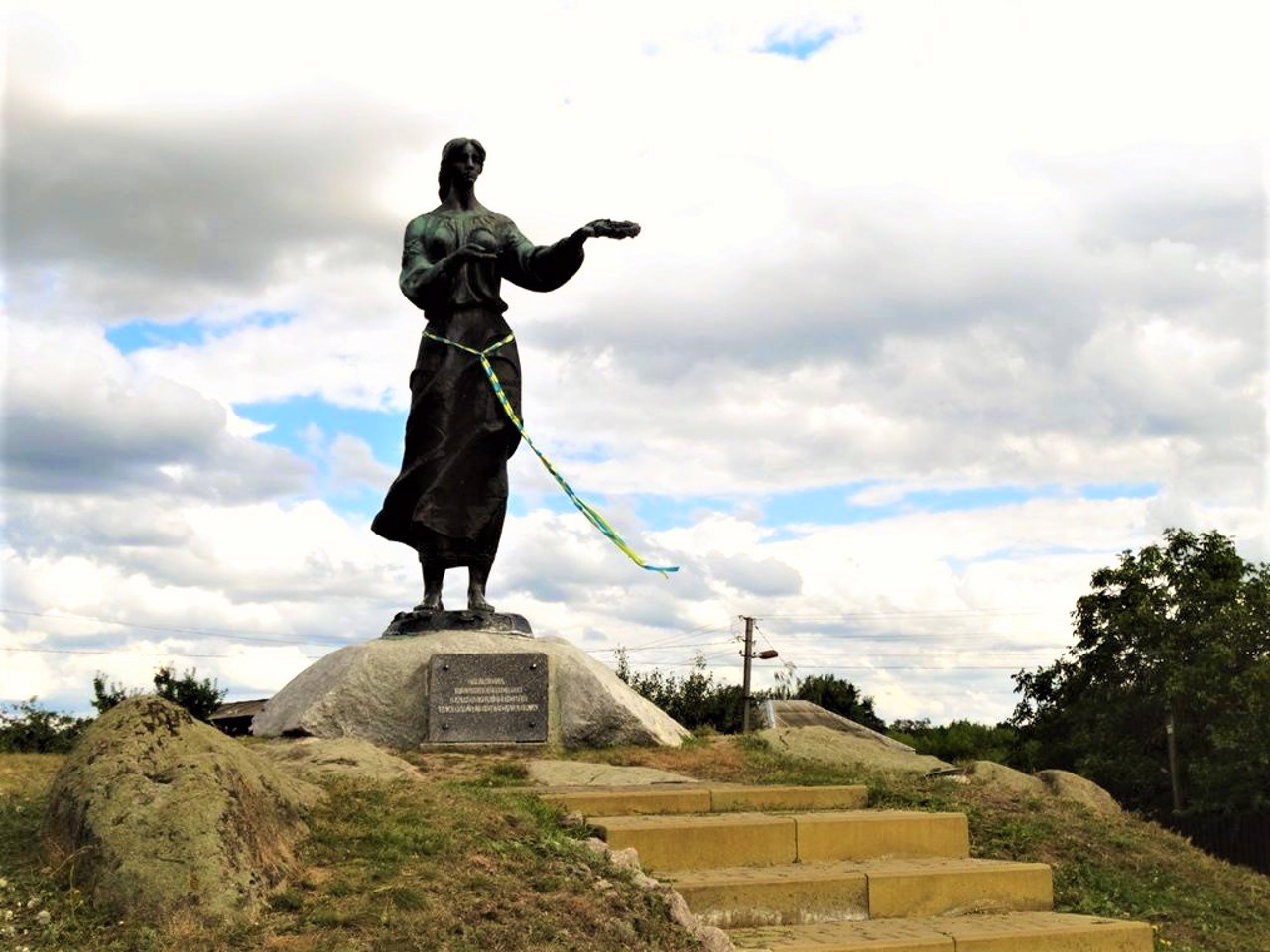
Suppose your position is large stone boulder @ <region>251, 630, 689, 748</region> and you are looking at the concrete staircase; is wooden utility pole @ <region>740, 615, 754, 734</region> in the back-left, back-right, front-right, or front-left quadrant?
back-left

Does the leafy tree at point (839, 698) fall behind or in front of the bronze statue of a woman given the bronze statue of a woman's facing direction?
behind

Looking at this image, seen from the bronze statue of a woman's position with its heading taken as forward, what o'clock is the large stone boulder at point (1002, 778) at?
The large stone boulder is roughly at 9 o'clock from the bronze statue of a woman.

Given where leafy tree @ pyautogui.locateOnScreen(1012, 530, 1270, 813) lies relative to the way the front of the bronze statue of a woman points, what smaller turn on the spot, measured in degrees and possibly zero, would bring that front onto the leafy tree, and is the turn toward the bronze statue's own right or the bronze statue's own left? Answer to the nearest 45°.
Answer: approximately 135° to the bronze statue's own left

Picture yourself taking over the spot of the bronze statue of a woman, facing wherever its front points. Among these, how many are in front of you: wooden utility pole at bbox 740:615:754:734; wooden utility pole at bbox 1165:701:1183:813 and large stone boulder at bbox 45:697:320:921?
1

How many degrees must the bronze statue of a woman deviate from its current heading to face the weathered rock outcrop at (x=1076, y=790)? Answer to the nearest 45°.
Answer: approximately 90° to its left

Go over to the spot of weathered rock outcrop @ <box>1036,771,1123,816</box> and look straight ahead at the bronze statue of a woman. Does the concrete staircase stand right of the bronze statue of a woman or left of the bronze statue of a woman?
left

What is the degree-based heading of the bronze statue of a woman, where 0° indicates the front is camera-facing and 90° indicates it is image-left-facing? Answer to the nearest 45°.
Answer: approximately 0°
